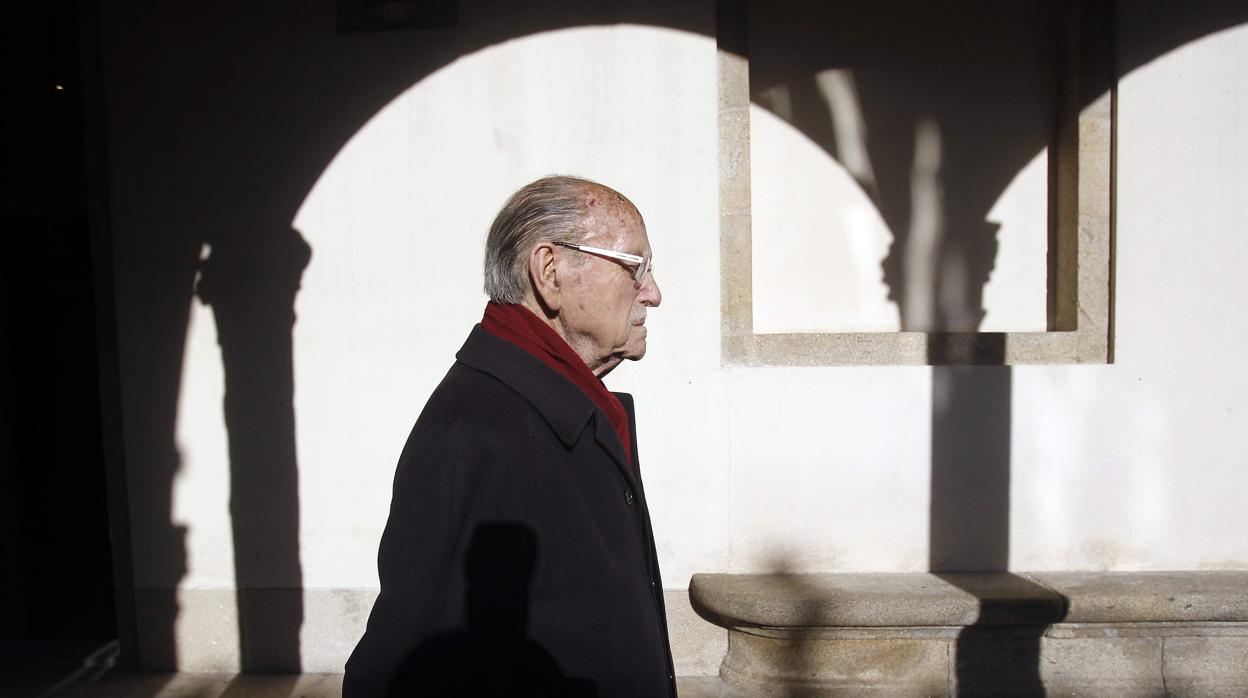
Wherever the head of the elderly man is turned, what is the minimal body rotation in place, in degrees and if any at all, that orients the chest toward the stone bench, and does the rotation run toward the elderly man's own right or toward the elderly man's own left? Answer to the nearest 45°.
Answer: approximately 45° to the elderly man's own left

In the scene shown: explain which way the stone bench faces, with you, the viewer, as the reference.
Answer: facing the viewer

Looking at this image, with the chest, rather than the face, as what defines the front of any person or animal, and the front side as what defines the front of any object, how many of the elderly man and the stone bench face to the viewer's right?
1

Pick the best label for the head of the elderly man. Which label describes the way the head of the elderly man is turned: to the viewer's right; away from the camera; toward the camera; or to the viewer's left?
to the viewer's right

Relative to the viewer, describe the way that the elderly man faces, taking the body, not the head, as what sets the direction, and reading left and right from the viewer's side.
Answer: facing to the right of the viewer
